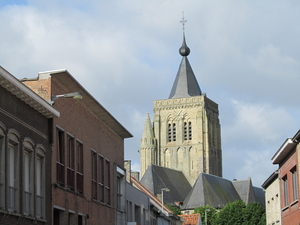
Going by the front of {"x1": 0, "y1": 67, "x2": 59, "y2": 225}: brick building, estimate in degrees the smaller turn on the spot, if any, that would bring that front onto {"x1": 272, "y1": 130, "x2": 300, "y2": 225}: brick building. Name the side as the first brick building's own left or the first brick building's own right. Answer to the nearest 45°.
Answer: approximately 90° to the first brick building's own left

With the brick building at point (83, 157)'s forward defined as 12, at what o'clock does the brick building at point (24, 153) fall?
the brick building at point (24, 153) is roughly at 2 o'clock from the brick building at point (83, 157).

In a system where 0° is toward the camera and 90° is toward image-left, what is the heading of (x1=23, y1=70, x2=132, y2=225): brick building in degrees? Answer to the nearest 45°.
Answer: approximately 315°

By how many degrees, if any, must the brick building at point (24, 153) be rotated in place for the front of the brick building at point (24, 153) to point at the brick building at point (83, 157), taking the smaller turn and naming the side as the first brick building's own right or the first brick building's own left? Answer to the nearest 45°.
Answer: approximately 135° to the first brick building's own left

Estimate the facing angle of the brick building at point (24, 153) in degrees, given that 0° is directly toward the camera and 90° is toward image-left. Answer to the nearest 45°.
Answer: approximately 315°
